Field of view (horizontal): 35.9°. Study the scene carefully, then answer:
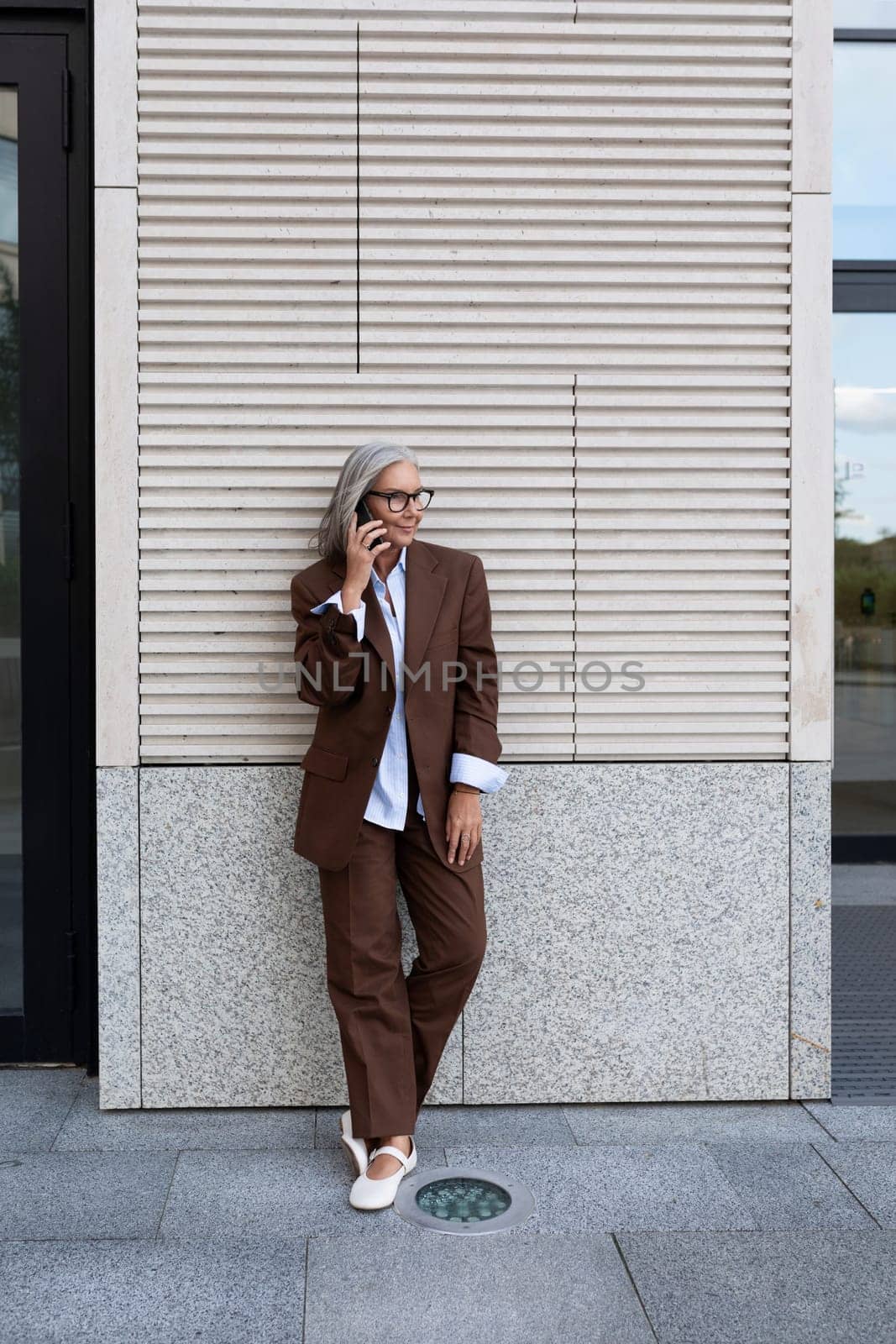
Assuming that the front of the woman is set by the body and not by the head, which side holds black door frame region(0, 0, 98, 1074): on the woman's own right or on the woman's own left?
on the woman's own right

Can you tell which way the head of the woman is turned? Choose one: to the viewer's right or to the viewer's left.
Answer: to the viewer's right

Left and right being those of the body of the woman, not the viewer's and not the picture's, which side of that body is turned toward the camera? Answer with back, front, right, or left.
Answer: front
